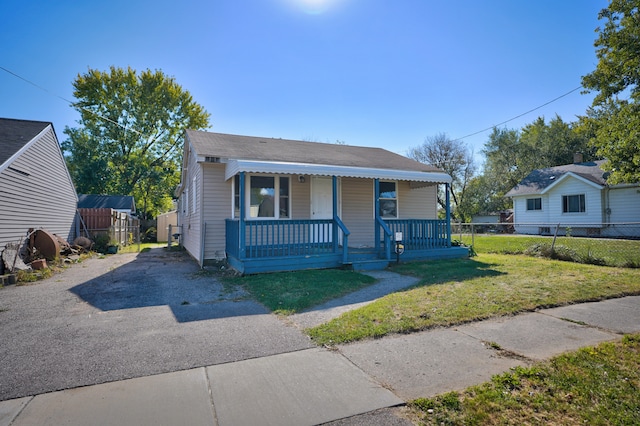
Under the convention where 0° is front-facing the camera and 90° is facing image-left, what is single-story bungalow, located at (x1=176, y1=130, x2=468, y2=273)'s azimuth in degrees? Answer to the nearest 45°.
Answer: approximately 315°

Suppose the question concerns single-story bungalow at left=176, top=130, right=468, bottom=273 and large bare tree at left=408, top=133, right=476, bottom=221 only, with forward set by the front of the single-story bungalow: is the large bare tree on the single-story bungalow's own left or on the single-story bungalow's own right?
on the single-story bungalow's own left

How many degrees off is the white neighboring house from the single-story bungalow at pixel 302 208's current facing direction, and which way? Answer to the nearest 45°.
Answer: approximately 90° to its left

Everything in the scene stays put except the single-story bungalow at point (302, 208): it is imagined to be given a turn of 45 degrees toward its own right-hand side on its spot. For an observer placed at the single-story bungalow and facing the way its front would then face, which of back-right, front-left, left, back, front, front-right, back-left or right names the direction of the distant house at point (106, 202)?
back-right

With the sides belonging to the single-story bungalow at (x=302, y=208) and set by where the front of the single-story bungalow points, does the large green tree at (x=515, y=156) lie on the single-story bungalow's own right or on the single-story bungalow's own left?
on the single-story bungalow's own left

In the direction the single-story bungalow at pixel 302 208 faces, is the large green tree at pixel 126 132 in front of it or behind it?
behind

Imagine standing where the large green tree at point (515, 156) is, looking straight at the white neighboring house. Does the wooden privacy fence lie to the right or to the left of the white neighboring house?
right

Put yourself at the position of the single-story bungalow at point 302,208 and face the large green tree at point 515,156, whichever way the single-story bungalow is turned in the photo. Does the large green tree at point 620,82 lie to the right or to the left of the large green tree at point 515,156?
right
